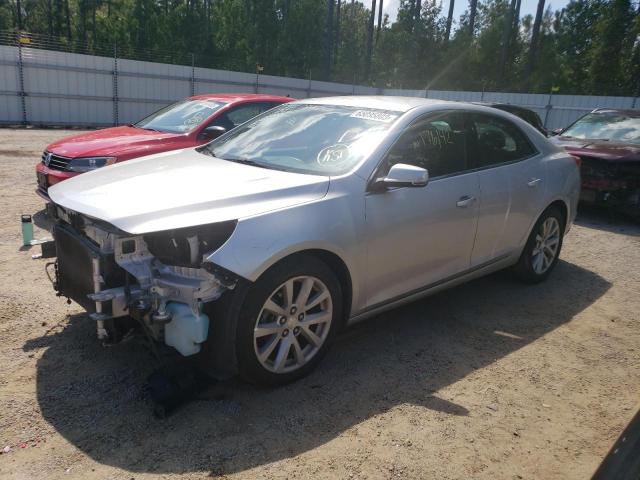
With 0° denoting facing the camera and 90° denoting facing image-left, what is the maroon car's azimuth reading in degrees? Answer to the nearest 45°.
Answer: approximately 45°

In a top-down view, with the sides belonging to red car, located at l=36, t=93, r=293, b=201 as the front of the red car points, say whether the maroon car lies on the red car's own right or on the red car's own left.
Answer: on the red car's own left

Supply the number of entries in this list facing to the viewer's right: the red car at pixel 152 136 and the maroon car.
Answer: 0

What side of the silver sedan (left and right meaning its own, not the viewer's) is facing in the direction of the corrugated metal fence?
right

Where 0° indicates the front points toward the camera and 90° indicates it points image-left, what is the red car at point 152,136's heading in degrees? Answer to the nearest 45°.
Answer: approximately 45°

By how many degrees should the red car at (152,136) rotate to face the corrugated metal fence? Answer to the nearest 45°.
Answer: approximately 135° to its right

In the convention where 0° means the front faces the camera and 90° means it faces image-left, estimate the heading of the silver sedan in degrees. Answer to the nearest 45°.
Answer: approximately 45°

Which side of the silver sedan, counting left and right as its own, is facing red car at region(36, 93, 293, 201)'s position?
right

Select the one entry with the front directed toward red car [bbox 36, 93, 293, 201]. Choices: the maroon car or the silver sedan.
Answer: the maroon car

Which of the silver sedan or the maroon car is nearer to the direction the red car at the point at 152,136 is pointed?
the silver sedan
